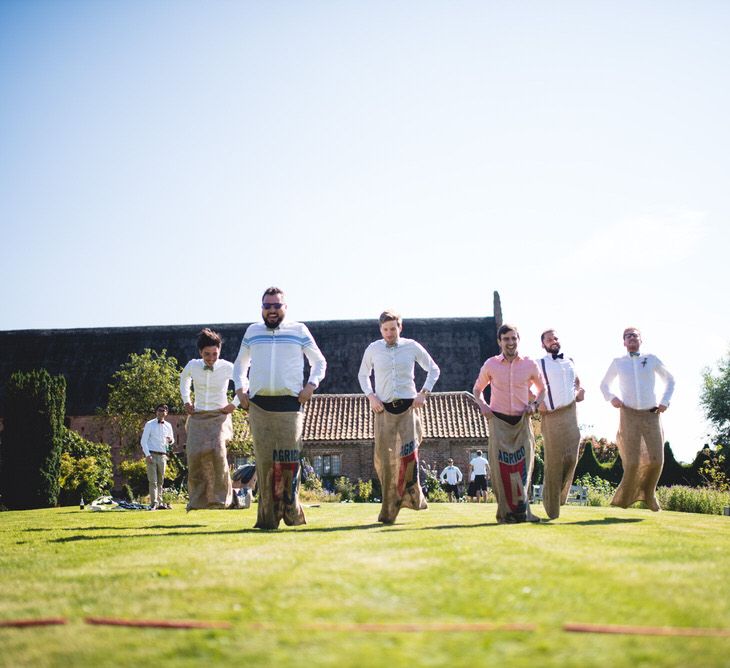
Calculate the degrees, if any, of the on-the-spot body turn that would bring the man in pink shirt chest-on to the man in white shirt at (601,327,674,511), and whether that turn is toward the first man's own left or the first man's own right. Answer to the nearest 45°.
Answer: approximately 135° to the first man's own left

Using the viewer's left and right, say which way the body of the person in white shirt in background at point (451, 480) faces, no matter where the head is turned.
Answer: facing the viewer

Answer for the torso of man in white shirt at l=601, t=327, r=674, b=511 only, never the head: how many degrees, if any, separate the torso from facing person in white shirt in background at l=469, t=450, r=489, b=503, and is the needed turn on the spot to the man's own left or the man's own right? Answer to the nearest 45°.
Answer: approximately 180°

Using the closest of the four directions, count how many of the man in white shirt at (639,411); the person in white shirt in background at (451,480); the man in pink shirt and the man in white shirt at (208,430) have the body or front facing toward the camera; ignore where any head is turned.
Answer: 4

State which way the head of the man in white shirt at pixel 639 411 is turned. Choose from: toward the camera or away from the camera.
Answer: toward the camera

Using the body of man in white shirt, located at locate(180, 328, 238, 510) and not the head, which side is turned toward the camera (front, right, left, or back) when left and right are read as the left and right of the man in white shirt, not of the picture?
front

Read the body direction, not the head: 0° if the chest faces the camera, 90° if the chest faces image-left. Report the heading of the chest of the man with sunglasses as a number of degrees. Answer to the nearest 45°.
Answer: approximately 0°

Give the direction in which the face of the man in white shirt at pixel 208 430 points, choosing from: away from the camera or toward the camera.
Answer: toward the camera

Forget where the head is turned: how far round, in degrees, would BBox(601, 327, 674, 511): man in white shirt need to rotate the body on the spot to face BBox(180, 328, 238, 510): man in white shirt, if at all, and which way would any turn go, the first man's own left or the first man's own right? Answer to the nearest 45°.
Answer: approximately 90° to the first man's own right

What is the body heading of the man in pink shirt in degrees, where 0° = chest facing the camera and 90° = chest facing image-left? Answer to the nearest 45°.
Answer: approximately 0°

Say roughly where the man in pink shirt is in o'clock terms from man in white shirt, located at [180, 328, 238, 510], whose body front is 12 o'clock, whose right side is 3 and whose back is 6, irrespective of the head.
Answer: The man in pink shirt is roughly at 10 o'clock from the man in white shirt.
